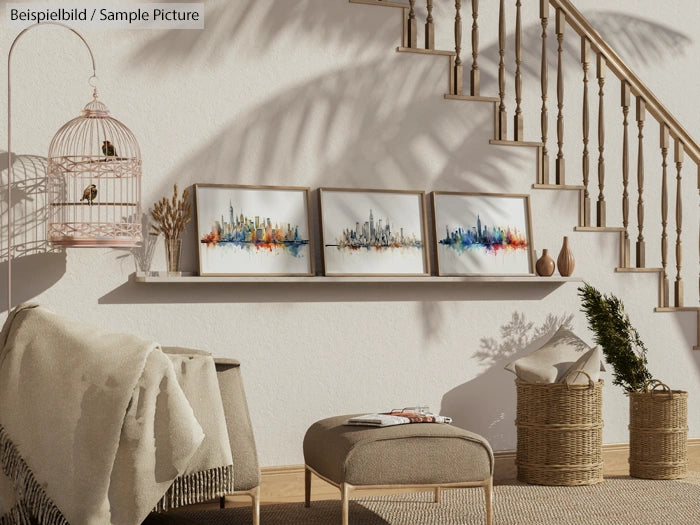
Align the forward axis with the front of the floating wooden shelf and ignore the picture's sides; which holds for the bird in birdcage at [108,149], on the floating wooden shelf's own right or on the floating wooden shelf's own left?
on the floating wooden shelf's own right

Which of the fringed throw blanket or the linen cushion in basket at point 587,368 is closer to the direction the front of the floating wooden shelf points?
the fringed throw blanket

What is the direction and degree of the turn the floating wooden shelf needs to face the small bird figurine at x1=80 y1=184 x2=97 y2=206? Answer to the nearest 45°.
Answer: approximately 90° to its right

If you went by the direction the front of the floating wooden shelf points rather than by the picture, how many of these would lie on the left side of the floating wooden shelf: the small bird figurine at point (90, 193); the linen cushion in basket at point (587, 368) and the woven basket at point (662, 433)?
2

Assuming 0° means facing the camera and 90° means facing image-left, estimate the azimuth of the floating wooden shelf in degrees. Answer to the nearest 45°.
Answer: approximately 0°

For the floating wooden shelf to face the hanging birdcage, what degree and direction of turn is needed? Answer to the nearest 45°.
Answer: approximately 90° to its right

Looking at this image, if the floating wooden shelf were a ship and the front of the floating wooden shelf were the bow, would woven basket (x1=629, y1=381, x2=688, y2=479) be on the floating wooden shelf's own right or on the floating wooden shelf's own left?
on the floating wooden shelf's own left

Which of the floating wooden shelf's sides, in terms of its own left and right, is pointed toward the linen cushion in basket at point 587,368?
left
